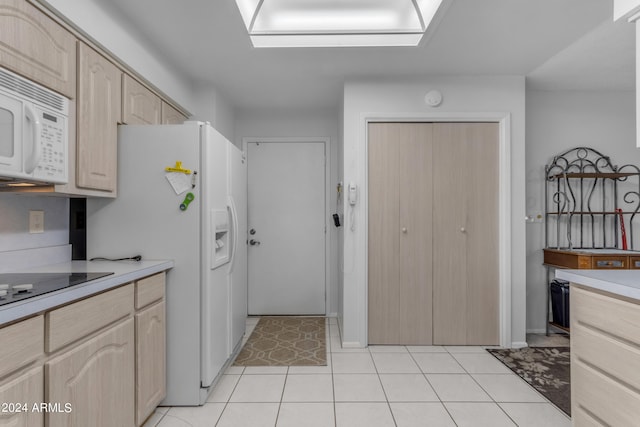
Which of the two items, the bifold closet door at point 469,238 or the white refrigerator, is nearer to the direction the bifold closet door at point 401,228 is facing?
the white refrigerator

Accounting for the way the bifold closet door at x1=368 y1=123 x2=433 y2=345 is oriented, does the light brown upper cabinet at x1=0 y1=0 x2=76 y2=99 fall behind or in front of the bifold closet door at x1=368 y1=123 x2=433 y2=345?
in front

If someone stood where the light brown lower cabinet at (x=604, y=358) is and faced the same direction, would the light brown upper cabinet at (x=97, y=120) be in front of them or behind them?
in front

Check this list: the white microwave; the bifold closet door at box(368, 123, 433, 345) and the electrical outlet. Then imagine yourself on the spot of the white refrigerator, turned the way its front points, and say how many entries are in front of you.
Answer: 1

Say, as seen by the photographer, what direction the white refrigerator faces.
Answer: facing to the right of the viewer

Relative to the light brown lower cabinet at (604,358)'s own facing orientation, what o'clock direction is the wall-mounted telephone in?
The wall-mounted telephone is roughly at 2 o'clock from the light brown lower cabinet.

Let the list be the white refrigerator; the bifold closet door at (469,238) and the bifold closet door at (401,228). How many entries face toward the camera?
2

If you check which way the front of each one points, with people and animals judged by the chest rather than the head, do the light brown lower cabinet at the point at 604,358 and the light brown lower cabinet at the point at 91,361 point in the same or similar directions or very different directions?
very different directions

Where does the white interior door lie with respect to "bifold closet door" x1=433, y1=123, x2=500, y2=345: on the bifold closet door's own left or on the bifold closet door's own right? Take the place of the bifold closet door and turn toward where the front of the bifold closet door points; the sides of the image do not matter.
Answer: on the bifold closet door's own right

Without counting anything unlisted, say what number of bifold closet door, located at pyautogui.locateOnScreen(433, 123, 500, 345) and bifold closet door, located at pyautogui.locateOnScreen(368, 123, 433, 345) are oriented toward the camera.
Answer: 2

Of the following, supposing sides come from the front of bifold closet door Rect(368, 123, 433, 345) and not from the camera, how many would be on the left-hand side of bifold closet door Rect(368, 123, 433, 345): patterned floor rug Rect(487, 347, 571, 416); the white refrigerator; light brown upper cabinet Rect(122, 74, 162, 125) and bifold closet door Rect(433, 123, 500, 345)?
2

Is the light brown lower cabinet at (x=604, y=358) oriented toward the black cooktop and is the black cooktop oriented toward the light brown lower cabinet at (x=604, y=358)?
yes

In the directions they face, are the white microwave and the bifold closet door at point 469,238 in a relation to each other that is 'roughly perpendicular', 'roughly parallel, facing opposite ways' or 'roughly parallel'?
roughly perpendicular

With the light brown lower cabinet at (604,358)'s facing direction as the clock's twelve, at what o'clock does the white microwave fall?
The white microwave is roughly at 12 o'clock from the light brown lower cabinet.

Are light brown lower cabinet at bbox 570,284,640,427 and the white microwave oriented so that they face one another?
yes
